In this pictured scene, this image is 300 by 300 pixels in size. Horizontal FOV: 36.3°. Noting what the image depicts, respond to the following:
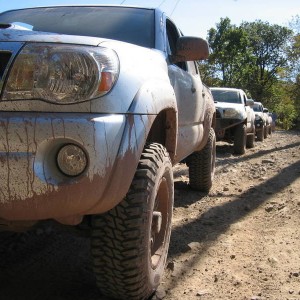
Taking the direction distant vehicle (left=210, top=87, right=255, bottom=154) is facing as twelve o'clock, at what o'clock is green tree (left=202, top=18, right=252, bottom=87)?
The green tree is roughly at 6 o'clock from the distant vehicle.

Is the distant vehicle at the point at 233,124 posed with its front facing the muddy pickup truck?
yes

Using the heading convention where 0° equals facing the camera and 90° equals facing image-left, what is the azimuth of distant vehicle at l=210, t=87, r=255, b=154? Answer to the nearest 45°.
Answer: approximately 0°

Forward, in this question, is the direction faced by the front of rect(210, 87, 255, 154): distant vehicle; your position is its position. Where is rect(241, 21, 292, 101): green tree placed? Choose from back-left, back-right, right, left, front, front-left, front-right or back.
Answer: back

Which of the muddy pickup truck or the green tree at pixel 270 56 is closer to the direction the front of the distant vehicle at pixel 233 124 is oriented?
the muddy pickup truck
